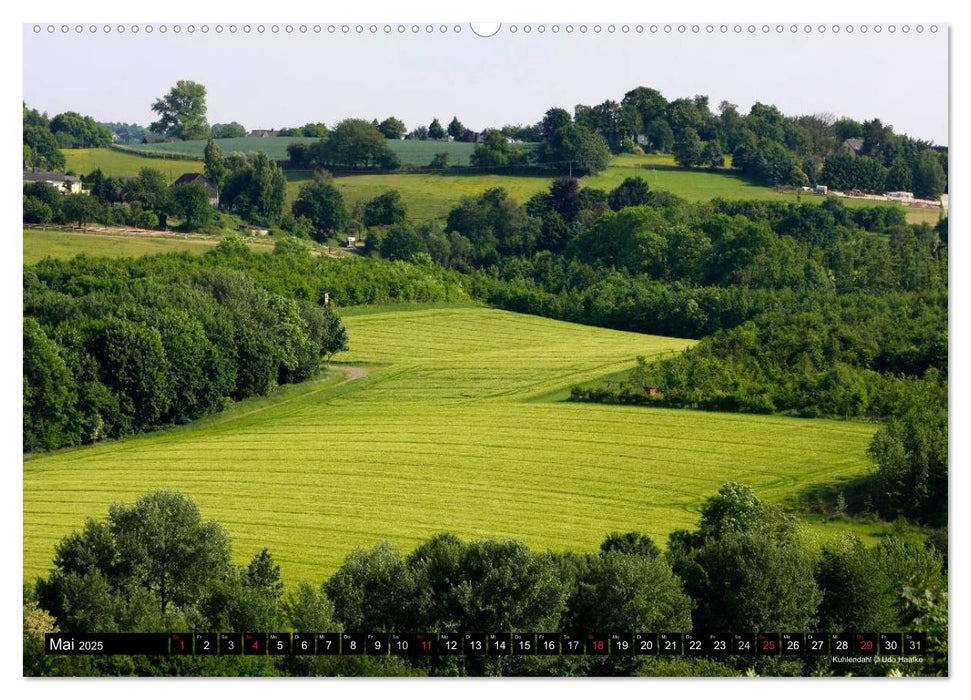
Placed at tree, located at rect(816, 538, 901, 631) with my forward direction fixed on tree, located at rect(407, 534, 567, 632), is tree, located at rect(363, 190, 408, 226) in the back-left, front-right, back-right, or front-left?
front-right

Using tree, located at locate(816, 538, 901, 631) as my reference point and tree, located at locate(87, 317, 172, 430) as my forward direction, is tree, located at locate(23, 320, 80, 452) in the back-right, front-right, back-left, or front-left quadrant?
front-left
